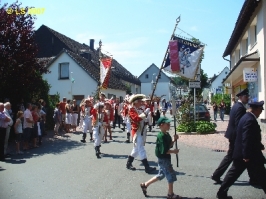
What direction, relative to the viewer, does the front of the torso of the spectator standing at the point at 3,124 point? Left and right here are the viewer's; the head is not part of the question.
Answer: facing to the right of the viewer

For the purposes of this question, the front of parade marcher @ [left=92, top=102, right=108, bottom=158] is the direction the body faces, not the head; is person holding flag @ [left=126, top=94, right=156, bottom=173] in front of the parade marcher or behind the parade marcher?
in front

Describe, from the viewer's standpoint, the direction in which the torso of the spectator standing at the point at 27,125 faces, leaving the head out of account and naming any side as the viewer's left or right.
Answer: facing to the right of the viewer
